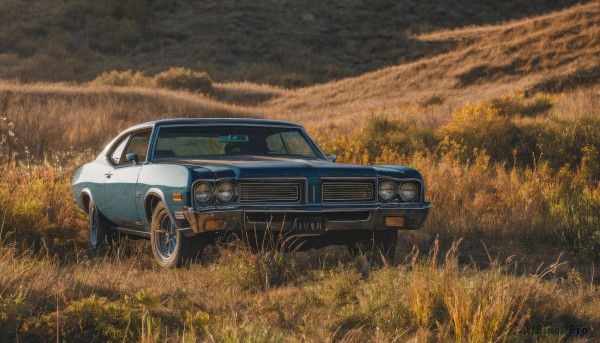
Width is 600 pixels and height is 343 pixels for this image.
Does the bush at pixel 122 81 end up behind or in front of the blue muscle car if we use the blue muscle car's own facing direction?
behind

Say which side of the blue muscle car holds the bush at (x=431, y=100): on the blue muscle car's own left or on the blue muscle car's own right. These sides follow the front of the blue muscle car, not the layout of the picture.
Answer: on the blue muscle car's own left

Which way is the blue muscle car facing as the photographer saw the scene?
facing the viewer and to the right of the viewer

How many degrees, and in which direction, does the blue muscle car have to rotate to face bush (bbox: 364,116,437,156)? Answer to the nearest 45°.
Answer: approximately 135° to its left

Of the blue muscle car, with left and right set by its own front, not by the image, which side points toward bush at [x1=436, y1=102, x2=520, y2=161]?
left

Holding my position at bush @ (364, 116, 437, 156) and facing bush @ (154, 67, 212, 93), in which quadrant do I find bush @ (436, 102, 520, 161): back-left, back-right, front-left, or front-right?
back-right

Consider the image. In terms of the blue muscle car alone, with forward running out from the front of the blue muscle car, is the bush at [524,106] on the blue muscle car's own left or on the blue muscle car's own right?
on the blue muscle car's own left

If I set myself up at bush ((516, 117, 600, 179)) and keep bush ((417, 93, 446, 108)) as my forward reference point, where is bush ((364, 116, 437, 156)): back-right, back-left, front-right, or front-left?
front-left
